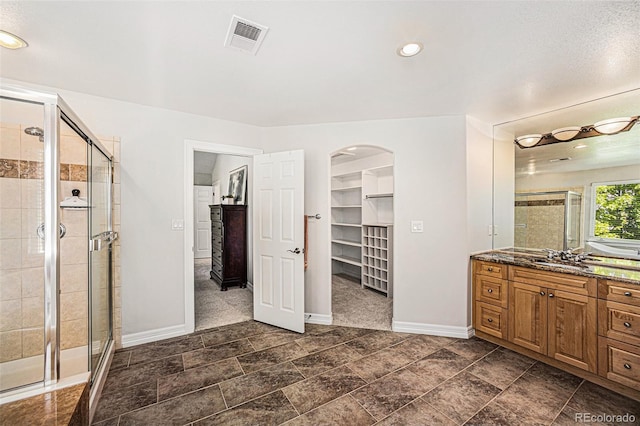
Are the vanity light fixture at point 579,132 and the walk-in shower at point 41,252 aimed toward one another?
yes

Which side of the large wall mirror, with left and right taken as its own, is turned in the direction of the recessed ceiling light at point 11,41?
front

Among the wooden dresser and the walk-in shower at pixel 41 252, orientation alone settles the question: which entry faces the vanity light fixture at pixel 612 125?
the walk-in shower

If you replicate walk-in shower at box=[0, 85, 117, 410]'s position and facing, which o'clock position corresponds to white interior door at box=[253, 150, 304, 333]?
The white interior door is roughly at 11 o'clock from the walk-in shower.

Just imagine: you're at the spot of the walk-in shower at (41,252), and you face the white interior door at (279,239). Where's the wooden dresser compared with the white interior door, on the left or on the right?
left

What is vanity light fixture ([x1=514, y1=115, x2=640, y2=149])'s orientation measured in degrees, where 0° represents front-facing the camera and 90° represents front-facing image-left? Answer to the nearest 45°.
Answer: approximately 45°

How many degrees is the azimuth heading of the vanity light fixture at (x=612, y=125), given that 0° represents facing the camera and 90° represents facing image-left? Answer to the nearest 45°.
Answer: approximately 45°

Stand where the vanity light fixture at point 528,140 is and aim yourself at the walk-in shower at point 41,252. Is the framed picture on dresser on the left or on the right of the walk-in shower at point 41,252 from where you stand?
right

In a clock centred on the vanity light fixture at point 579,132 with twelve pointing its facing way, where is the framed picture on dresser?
The framed picture on dresser is roughly at 1 o'clock from the vanity light fixture.

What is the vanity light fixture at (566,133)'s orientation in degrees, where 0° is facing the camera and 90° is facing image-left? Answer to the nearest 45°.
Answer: approximately 45°

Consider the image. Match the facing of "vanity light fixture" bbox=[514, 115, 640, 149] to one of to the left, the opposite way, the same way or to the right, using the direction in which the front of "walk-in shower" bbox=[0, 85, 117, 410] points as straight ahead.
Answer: the opposite way

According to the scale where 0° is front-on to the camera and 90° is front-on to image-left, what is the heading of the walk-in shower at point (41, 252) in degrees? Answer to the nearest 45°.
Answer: approximately 315°

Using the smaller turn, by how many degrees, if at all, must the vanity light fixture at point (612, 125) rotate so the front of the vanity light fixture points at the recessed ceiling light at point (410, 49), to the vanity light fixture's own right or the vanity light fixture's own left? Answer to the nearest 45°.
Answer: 0° — it already faces it

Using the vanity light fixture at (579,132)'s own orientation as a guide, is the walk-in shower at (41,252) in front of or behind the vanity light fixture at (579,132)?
in front

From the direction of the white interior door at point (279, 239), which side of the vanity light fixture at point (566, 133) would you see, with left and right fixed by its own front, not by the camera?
front

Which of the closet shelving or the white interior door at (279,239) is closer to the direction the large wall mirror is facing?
the white interior door
